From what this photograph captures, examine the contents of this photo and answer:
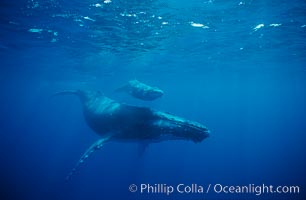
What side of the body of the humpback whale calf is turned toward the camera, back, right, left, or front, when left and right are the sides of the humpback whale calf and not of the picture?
right
